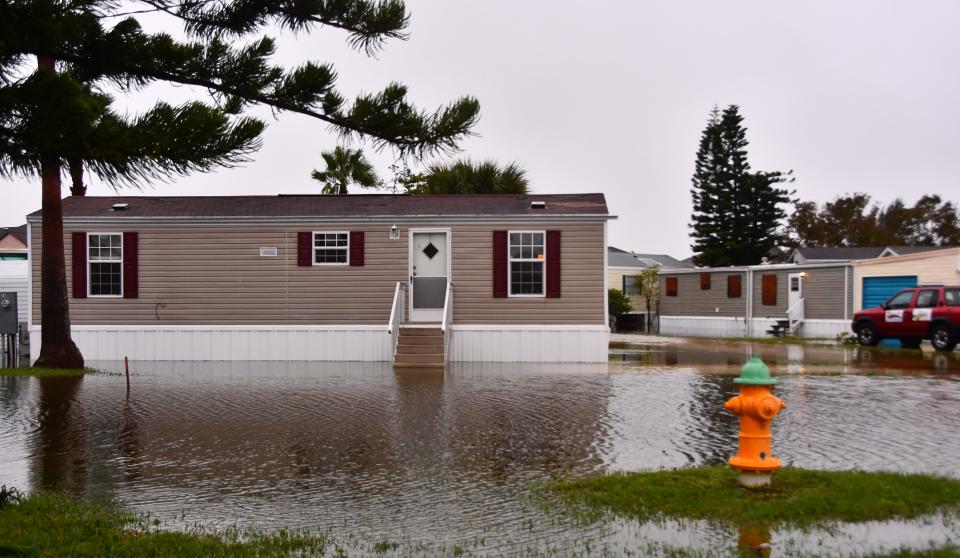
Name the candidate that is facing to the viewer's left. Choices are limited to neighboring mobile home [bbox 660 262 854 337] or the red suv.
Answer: the red suv

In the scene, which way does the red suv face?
to the viewer's left

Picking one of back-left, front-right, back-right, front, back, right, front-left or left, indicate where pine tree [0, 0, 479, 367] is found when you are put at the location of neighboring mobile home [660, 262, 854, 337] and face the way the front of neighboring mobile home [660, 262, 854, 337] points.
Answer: front

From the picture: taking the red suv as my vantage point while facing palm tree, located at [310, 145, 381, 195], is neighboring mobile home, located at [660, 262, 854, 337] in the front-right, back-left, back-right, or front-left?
front-right

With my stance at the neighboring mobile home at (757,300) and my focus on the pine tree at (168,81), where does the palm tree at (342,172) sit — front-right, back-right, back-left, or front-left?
front-right

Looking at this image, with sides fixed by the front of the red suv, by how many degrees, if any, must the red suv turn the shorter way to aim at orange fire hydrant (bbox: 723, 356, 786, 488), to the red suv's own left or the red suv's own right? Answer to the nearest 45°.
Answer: approximately 90° to the red suv's own left

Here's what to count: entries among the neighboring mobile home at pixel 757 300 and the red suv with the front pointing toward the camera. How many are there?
1

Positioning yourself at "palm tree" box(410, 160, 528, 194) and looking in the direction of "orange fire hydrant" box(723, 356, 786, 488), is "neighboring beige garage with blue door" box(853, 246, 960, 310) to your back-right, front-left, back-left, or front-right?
front-left

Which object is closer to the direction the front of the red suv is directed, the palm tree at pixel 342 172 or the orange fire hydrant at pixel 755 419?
the palm tree

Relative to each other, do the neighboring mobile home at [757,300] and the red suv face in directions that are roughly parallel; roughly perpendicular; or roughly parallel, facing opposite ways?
roughly perpendicular

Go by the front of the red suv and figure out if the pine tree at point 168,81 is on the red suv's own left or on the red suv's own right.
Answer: on the red suv's own left

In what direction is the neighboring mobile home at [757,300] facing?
toward the camera

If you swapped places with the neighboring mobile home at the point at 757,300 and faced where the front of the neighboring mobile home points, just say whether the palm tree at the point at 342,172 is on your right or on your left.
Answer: on your right

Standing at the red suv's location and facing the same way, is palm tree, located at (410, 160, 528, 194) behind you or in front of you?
in front

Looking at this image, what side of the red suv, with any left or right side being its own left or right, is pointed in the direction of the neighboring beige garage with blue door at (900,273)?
right

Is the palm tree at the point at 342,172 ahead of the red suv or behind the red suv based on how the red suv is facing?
ahead
